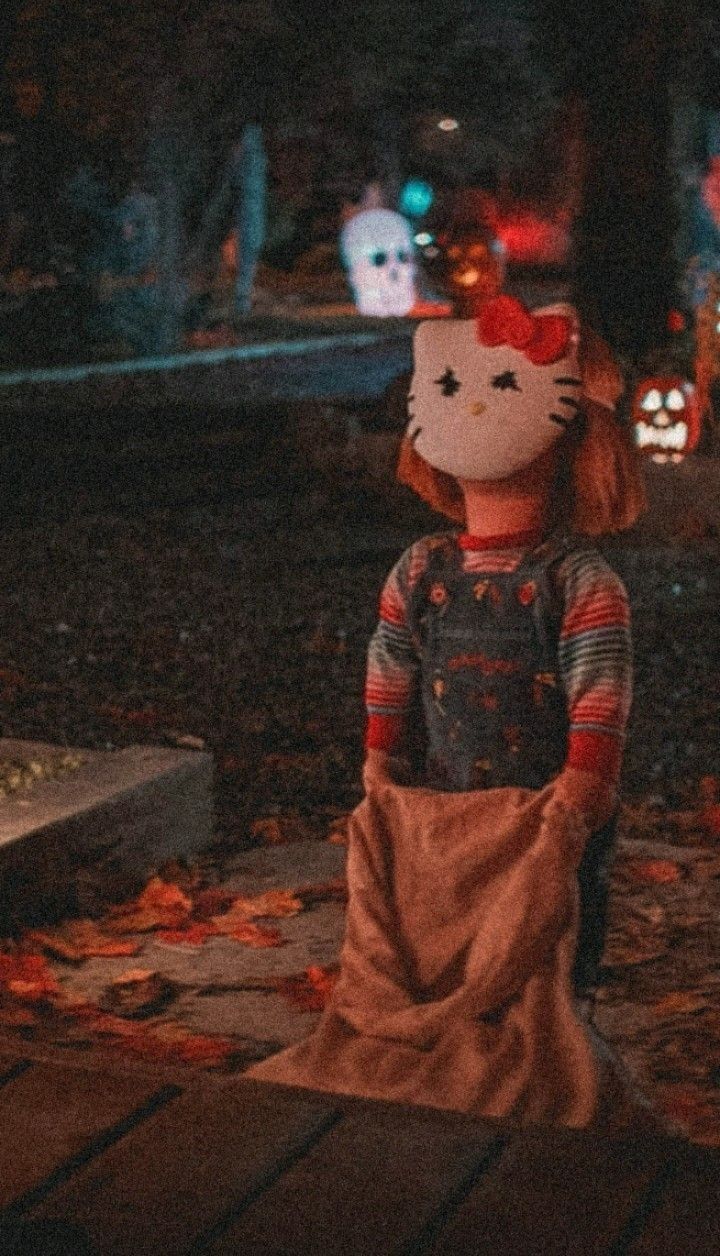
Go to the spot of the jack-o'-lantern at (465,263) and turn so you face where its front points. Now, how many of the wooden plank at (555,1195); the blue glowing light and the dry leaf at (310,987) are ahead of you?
2

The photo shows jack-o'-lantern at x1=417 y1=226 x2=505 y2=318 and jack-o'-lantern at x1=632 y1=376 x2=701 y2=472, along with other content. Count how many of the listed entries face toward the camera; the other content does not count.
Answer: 2

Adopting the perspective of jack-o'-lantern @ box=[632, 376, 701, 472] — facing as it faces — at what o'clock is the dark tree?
The dark tree is roughly at 6 o'clock from the jack-o'-lantern.

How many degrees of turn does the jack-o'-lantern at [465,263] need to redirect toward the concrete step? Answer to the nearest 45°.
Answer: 0° — it already faces it

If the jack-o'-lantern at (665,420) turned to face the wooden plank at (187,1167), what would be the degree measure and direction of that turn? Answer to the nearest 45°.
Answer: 0° — it already faces it

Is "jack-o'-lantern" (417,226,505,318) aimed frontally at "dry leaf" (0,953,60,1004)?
yes

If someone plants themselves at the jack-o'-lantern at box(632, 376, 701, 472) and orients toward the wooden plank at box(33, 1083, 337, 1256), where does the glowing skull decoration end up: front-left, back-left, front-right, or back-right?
back-right

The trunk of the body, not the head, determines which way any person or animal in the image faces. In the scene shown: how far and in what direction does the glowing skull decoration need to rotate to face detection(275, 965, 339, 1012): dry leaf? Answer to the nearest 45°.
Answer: approximately 45° to its right

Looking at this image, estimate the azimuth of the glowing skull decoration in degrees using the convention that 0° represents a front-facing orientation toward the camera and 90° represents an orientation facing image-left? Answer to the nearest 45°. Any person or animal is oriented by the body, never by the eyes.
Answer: approximately 315°

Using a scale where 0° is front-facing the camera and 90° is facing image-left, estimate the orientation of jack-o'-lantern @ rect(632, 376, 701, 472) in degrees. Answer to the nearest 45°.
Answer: approximately 0°
